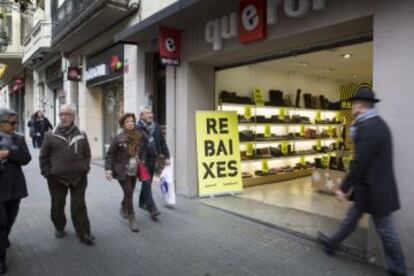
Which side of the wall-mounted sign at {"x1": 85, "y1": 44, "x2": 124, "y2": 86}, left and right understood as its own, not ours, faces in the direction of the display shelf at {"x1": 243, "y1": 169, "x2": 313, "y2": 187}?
left

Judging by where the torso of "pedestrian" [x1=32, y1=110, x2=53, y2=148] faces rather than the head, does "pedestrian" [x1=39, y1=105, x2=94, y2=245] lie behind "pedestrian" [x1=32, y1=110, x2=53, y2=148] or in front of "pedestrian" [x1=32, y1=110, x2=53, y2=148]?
in front

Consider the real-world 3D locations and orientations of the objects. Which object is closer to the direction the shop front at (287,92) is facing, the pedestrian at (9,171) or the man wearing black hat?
the pedestrian

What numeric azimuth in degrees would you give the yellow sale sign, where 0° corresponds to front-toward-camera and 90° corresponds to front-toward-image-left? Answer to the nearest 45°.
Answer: approximately 0°

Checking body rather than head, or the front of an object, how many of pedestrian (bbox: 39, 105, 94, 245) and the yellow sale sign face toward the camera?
2

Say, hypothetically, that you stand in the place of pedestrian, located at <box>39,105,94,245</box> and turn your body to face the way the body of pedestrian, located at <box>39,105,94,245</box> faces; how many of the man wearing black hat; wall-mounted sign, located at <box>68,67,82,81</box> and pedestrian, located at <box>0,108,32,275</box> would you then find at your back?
1

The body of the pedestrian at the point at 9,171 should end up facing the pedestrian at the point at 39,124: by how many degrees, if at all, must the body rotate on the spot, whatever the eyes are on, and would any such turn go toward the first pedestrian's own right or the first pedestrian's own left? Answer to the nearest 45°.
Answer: approximately 135° to the first pedestrian's own right

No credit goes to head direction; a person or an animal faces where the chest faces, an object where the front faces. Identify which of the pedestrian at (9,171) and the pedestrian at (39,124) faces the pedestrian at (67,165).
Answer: the pedestrian at (39,124)

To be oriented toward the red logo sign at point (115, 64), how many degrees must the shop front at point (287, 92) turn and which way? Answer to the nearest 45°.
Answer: approximately 90° to its right

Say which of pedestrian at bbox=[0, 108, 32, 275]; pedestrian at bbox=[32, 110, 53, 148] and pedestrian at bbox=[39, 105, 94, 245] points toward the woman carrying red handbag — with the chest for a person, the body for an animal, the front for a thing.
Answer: pedestrian at bbox=[32, 110, 53, 148]

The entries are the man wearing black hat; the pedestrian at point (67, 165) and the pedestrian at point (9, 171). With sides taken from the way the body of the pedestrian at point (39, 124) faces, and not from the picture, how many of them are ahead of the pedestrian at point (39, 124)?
3

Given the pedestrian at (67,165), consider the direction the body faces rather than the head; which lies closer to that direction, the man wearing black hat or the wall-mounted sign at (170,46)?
the man wearing black hat
